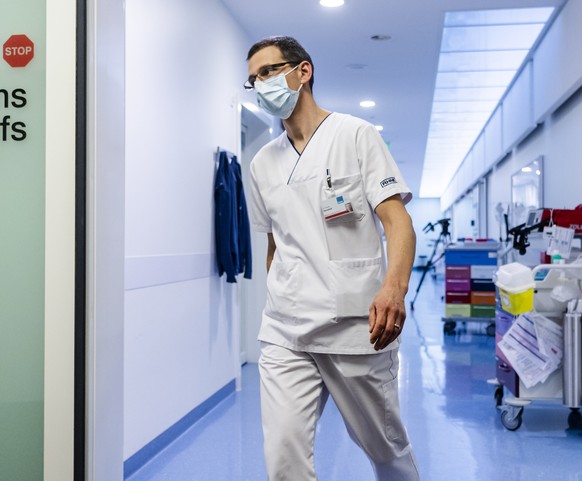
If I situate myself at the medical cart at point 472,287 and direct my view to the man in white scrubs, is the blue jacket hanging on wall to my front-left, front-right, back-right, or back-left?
front-right

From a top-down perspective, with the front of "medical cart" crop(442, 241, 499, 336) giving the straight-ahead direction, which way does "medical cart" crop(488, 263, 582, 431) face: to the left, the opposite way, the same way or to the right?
to the right

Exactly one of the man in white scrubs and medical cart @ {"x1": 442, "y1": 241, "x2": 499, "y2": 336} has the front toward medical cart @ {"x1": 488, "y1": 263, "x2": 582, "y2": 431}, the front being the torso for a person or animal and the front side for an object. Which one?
medical cart @ {"x1": 442, "y1": 241, "x2": 499, "y2": 336}

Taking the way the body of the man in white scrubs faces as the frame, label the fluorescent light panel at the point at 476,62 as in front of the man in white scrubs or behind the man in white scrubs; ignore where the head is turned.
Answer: behind

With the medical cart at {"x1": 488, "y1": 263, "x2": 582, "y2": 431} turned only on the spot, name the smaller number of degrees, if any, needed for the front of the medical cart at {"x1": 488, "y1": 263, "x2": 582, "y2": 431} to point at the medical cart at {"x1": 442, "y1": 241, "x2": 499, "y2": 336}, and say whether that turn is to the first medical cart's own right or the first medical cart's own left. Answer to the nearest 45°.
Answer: approximately 90° to the first medical cart's own right

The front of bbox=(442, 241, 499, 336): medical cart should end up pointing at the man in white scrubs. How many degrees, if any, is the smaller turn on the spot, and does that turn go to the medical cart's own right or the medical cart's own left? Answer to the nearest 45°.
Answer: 0° — it already faces them

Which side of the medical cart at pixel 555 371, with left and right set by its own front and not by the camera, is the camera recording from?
left

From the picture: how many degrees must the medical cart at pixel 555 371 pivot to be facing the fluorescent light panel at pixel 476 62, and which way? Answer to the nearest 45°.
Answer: approximately 90° to its right

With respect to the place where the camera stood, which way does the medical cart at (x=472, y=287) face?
facing the viewer

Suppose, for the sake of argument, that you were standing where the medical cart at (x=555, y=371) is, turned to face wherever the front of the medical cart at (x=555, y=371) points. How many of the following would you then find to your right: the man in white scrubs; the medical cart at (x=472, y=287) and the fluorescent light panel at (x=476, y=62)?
2

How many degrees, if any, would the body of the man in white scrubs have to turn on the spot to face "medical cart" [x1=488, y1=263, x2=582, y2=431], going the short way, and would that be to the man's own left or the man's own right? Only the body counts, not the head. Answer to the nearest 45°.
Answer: approximately 180°

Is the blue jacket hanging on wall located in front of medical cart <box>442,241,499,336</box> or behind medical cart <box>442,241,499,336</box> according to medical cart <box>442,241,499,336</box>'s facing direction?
in front

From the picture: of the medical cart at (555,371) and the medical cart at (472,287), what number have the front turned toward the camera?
1

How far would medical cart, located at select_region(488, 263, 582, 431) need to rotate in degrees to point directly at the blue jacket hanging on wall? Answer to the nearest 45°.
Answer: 0° — it already faces it

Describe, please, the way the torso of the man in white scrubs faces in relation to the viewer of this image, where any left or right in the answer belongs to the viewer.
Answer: facing the viewer and to the left of the viewer

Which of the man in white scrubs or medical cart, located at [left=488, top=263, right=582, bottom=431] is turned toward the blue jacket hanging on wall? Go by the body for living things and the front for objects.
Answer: the medical cart

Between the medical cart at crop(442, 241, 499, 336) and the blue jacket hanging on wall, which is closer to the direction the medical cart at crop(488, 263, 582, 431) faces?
the blue jacket hanging on wall
